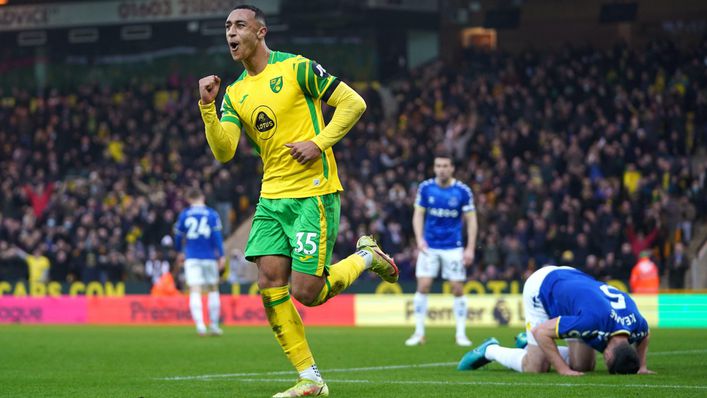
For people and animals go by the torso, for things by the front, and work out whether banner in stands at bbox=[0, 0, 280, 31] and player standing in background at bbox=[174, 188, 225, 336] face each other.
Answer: yes

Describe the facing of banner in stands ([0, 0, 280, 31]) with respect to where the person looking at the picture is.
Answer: facing the viewer

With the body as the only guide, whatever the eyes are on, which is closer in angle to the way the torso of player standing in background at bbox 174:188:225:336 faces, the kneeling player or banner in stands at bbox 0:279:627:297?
the banner in stands

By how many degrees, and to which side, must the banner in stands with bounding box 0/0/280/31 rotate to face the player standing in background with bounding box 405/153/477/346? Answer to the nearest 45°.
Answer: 0° — it already faces them

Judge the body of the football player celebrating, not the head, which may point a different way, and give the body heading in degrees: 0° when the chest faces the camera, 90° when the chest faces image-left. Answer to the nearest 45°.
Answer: approximately 45°

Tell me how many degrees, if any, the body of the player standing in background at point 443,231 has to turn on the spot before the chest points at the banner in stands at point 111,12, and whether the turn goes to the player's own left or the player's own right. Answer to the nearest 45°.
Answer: approximately 135° to the player's own right

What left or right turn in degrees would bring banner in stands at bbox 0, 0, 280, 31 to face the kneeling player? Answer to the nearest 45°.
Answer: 0° — it already faces them

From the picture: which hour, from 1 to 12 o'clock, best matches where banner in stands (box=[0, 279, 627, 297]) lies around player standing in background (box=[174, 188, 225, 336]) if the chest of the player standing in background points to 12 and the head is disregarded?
The banner in stands is roughly at 12 o'clock from the player standing in background.

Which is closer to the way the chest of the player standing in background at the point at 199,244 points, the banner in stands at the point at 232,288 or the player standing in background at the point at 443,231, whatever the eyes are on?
the banner in stands

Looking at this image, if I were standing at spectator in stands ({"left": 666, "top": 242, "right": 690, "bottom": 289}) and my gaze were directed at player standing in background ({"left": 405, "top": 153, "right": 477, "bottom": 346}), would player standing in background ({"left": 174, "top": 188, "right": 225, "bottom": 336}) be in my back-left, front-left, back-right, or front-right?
front-right

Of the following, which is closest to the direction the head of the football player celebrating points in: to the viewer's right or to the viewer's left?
to the viewer's left

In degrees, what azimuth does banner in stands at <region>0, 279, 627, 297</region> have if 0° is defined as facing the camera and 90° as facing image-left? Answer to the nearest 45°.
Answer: approximately 0°

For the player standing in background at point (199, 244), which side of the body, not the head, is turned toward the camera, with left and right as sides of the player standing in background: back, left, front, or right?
back

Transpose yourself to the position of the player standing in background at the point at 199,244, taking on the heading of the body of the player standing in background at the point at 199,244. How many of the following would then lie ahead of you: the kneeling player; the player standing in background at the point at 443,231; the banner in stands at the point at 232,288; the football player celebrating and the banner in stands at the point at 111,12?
2

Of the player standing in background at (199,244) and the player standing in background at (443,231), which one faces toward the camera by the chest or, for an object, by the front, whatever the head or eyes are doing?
the player standing in background at (443,231)

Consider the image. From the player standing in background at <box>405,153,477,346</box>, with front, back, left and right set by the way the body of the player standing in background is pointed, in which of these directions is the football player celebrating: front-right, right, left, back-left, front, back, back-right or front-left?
front

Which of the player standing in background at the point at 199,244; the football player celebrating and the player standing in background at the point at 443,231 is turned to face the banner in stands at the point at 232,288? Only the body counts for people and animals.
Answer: the player standing in background at the point at 199,244

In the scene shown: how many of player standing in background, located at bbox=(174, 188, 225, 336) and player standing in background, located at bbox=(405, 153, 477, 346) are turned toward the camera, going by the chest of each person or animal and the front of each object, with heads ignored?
1

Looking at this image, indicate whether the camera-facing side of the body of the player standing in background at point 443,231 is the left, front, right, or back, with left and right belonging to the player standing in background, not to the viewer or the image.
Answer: front
